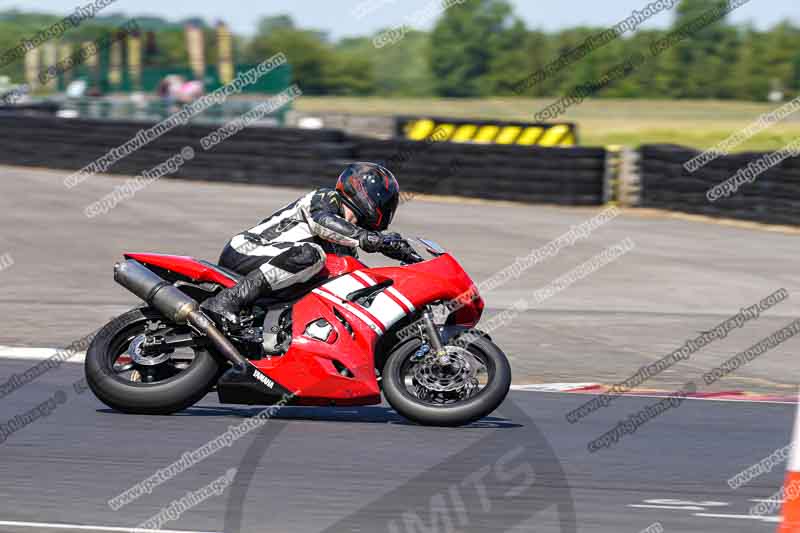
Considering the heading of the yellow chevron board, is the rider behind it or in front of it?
in front

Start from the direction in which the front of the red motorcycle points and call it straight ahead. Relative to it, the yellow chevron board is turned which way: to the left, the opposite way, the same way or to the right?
to the right

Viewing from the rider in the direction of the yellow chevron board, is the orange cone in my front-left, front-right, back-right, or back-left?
back-right

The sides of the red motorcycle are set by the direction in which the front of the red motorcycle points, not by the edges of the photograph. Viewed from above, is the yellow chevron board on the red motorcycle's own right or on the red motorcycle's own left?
on the red motorcycle's own left

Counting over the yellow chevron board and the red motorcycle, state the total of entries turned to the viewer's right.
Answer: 1

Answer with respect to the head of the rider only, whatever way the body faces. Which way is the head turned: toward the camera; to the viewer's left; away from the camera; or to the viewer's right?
to the viewer's right

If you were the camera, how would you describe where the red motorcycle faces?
facing to the right of the viewer

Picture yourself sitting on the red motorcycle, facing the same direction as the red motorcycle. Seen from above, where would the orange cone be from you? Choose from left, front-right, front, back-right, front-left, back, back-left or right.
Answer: front-right

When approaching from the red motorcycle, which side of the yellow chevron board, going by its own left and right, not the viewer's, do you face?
front

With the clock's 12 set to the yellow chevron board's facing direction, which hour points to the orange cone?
The orange cone is roughly at 12 o'clock from the yellow chevron board.

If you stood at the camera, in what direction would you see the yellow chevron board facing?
facing the viewer
